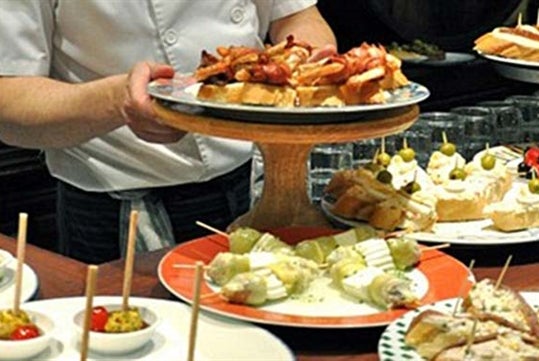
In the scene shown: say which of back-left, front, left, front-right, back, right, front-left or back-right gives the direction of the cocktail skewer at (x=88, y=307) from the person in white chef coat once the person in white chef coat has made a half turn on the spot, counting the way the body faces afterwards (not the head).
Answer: back-left

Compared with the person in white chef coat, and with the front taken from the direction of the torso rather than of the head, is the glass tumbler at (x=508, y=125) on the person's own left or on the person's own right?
on the person's own left

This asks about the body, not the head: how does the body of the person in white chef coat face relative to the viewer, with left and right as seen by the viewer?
facing the viewer and to the right of the viewer

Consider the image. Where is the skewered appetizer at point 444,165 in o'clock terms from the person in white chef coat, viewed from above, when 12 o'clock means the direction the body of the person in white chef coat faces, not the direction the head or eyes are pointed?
The skewered appetizer is roughly at 11 o'clock from the person in white chef coat.

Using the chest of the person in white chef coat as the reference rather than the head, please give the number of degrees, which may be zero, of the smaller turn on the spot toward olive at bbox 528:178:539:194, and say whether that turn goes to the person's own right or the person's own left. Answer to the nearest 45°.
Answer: approximately 45° to the person's own left

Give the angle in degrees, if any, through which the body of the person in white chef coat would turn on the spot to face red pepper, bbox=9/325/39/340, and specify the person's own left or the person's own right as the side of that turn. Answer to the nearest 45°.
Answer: approximately 45° to the person's own right

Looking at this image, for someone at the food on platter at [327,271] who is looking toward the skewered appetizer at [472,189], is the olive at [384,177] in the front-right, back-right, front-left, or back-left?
front-left

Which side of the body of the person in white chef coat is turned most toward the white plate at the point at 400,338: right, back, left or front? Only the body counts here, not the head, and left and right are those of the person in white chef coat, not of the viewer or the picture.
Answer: front

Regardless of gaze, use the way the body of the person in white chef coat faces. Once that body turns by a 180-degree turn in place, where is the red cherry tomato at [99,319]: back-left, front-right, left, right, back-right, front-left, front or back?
back-left

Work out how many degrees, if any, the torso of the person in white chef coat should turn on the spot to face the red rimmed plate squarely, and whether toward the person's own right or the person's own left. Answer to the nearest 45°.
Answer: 0° — they already face it

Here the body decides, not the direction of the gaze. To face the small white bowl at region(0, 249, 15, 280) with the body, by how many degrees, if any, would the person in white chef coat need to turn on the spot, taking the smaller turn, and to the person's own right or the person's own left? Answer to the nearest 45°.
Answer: approximately 45° to the person's own right

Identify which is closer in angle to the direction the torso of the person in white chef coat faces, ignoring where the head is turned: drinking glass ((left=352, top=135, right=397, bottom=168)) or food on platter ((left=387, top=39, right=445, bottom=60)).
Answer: the drinking glass

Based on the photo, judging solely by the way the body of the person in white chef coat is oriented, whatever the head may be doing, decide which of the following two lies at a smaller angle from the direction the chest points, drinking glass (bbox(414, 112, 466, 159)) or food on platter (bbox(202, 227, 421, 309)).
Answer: the food on platter

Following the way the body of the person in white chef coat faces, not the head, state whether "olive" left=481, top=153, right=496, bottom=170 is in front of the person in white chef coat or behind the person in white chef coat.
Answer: in front

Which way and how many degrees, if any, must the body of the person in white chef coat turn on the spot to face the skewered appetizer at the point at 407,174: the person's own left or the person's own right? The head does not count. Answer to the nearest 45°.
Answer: approximately 45° to the person's own left
